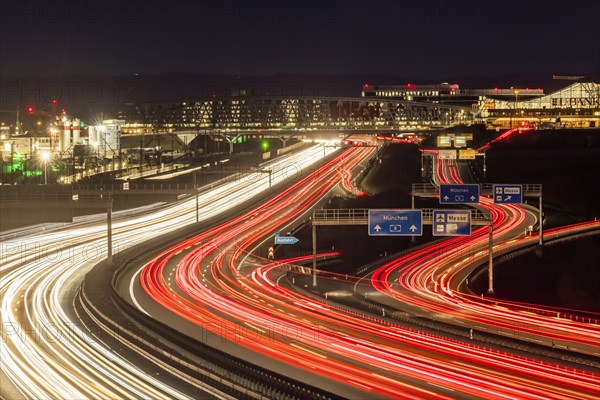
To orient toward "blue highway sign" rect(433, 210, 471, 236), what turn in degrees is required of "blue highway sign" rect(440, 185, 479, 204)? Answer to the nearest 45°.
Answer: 0° — it already faces it

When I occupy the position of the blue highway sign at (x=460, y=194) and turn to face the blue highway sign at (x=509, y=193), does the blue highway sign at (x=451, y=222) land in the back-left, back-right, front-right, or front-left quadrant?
back-right

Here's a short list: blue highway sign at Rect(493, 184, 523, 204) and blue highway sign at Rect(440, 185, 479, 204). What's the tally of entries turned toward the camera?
2

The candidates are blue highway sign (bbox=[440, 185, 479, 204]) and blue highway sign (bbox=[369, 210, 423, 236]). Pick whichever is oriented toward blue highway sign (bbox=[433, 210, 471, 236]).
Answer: blue highway sign (bbox=[440, 185, 479, 204])

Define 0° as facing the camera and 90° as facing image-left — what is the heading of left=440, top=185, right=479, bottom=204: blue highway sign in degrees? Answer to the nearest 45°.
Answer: approximately 0°

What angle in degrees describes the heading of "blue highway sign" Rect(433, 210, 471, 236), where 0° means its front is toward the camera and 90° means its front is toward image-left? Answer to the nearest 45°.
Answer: approximately 0°

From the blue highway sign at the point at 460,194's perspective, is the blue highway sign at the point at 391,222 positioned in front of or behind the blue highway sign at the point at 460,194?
in front

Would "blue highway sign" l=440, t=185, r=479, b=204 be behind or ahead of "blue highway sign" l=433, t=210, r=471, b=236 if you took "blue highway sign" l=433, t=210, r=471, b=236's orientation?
behind

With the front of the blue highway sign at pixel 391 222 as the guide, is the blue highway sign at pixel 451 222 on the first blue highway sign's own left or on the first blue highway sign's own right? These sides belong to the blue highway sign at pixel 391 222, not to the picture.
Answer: on the first blue highway sign's own left

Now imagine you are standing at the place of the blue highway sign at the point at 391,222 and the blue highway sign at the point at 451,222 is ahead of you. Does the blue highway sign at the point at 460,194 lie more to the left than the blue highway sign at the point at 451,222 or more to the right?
left

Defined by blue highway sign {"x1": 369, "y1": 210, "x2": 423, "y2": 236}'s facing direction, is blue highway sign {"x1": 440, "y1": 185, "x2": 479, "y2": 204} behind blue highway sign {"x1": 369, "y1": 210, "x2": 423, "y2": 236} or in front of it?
behind
